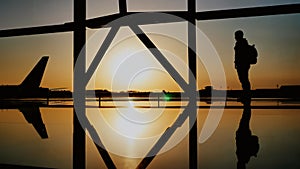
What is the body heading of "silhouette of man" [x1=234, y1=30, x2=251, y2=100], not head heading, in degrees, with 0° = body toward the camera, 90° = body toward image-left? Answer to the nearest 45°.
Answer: approximately 90°
